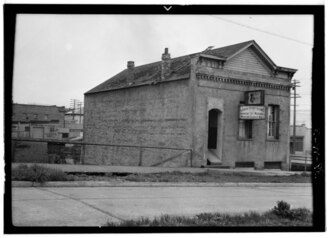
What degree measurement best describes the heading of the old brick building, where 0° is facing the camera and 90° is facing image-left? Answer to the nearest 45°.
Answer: approximately 315°

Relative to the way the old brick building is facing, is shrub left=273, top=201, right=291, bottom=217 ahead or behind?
ahead

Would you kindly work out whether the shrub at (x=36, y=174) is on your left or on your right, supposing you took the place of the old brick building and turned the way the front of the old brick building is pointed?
on your right

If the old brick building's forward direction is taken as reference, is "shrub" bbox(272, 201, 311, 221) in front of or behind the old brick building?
in front
